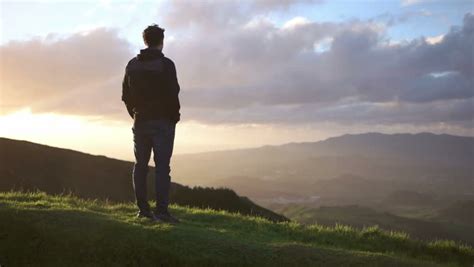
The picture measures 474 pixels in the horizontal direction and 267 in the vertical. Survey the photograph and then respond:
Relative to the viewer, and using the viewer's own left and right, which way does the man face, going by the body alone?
facing away from the viewer and to the right of the viewer

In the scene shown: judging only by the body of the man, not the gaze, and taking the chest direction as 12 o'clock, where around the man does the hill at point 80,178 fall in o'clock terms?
The hill is roughly at 10 o'clock from the man.

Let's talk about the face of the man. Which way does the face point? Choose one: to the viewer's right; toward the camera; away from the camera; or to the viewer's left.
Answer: away from the camera
